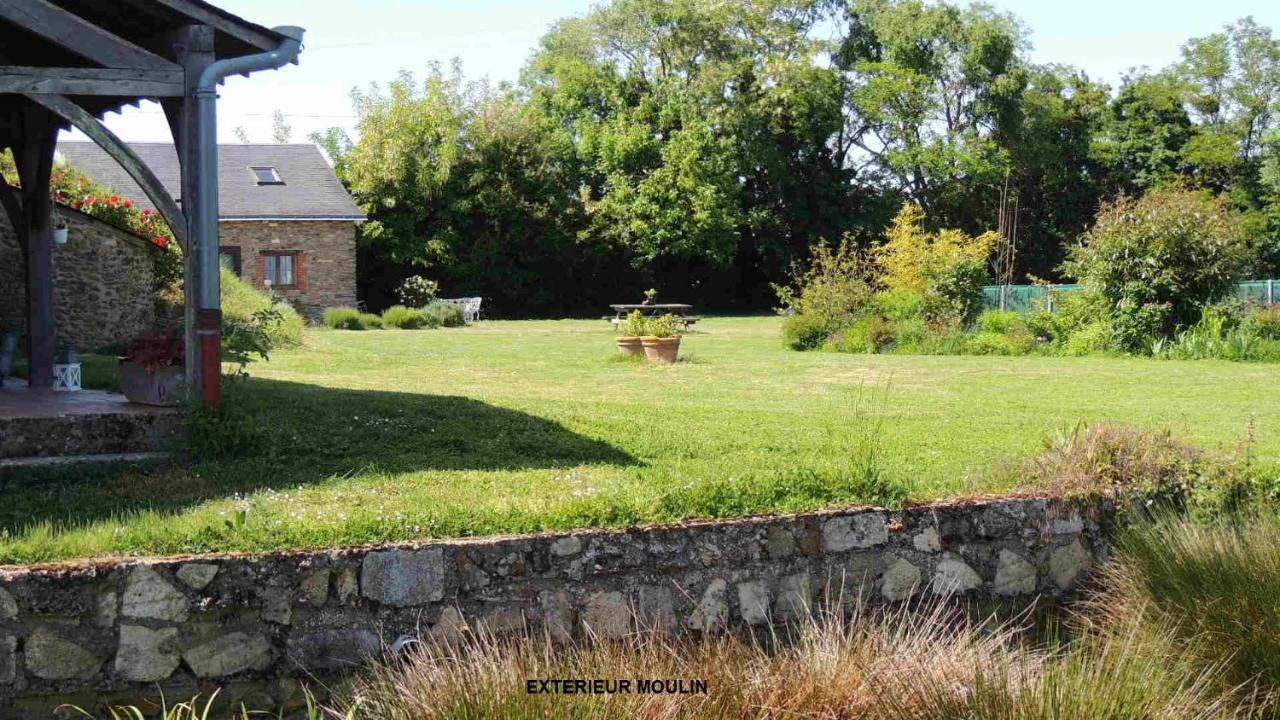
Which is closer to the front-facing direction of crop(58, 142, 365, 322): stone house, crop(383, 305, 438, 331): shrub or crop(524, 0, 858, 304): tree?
the shrub

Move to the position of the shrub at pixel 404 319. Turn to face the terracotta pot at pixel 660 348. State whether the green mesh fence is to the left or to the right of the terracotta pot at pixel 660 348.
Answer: left

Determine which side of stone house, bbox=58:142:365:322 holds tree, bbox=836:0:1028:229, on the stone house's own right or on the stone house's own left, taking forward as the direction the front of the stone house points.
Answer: on the stone house's own left

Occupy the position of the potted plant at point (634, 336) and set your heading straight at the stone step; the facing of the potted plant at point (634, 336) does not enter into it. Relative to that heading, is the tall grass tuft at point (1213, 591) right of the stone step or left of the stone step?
left

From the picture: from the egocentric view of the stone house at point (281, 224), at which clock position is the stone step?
The stone step is roughly at 12 o'clock from the stone house.

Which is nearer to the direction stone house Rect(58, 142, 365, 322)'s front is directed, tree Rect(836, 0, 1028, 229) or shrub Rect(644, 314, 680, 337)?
the shrub

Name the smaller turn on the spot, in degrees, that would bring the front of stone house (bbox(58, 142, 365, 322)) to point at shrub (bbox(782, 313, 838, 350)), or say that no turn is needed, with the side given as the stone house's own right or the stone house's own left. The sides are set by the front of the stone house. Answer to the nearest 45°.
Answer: approximately 45° to the stone house's own left

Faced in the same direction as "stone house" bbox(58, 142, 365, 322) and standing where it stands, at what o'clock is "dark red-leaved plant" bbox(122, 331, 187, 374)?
The dark red-leaved plant is roughly at 12 o'clock from the stone house.

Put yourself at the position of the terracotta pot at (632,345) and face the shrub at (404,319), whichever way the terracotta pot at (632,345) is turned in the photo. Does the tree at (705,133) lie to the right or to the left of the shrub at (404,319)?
right
